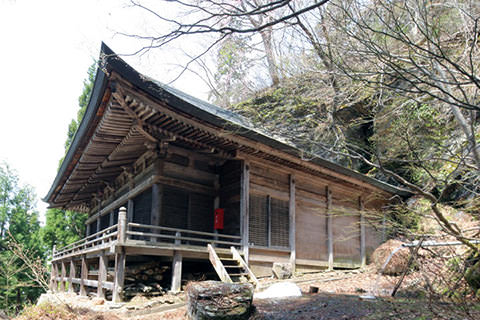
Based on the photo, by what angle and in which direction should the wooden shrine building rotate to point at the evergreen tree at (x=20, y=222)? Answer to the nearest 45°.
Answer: approximately 90° to its right

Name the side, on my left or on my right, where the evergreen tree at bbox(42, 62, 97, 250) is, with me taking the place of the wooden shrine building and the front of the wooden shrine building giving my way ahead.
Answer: on my right

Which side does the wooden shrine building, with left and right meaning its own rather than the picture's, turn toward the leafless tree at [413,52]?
left

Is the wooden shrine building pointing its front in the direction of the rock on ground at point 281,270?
no

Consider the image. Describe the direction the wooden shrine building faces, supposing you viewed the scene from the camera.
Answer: facing the viewer and to the left of the viewer
